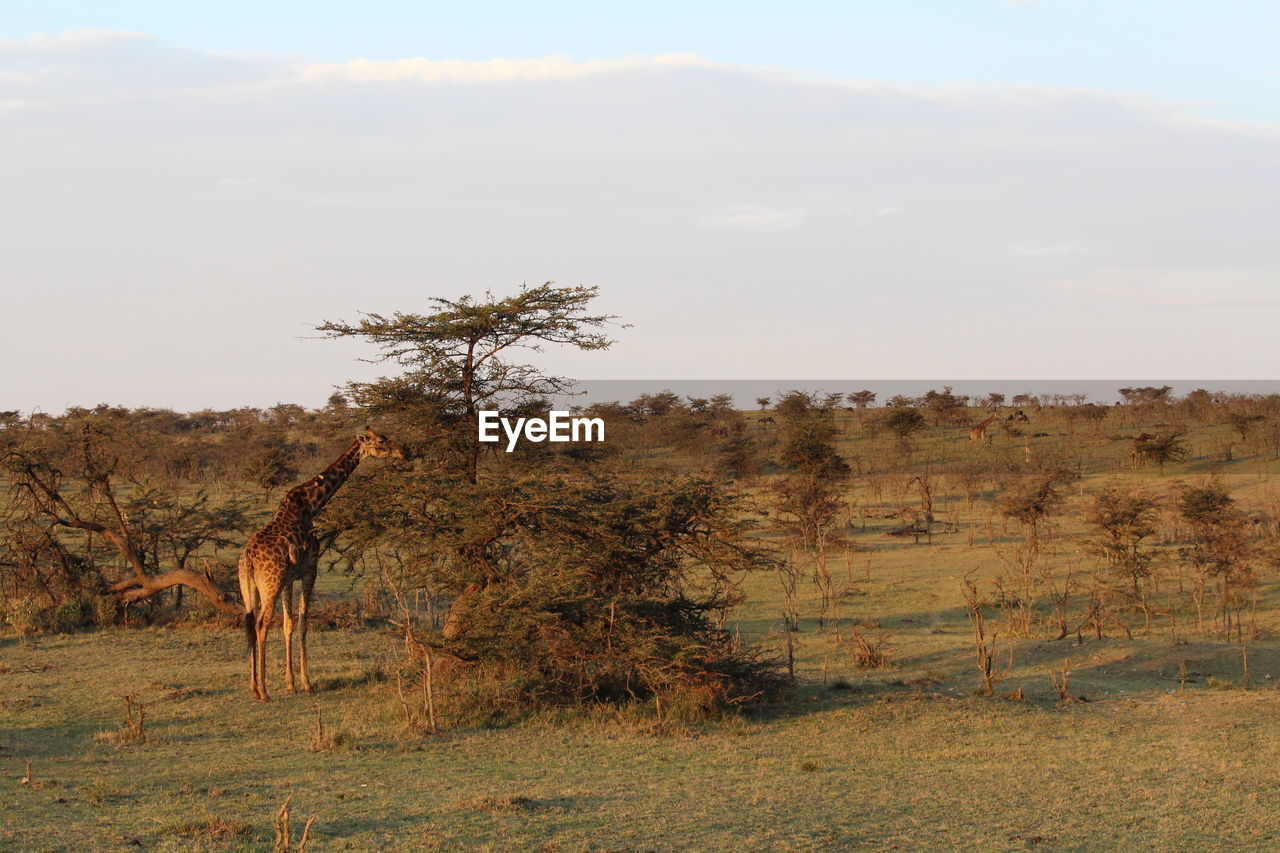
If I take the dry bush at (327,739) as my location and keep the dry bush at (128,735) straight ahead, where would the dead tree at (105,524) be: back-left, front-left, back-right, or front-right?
front-right

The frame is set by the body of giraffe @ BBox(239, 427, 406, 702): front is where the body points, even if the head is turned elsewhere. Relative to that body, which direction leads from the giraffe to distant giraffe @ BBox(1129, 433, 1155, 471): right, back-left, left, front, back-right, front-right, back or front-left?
front

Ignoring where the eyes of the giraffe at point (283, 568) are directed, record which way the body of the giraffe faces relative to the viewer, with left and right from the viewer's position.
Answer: facing away from the viewer and to the right of the viewer

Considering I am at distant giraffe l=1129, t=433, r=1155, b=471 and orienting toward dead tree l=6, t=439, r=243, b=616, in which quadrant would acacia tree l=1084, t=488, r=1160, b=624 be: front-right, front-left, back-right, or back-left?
front-left

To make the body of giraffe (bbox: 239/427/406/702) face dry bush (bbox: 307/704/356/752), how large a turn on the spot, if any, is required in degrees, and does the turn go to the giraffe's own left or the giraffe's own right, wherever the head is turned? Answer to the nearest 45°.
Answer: approximately 135° to the giraffe's own right

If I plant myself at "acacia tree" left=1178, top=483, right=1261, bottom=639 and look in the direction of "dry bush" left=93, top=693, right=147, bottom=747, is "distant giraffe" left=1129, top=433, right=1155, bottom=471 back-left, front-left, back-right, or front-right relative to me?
back-right

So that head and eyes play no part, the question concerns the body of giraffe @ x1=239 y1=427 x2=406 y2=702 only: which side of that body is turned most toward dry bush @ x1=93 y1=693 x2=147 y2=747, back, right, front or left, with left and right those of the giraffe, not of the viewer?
back

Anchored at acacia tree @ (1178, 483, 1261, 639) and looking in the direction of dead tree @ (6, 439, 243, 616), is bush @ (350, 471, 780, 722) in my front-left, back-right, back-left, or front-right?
front-left

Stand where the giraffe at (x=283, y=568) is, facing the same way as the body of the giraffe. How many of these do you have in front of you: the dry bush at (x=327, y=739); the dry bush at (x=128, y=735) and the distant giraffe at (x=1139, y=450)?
1

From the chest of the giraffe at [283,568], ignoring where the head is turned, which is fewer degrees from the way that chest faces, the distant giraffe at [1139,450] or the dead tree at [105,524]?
the distant giraffe

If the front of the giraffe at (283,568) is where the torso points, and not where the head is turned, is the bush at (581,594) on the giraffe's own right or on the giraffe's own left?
on the giraffe's own right
